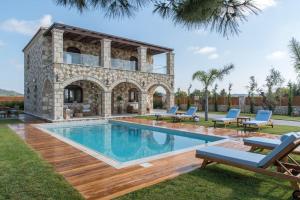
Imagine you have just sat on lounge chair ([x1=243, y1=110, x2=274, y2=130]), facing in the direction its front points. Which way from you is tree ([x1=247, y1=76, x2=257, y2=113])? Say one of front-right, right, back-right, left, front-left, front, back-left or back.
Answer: back-right

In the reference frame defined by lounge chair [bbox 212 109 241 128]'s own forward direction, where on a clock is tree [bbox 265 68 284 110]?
The tree is roughly at 5 o'clock from the lounge chair.

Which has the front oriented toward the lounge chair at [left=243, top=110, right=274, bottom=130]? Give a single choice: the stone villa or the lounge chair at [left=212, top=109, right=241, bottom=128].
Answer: the stone villa

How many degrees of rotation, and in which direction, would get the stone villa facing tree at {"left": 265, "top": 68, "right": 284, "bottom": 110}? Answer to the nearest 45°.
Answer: approximately 45° to its left

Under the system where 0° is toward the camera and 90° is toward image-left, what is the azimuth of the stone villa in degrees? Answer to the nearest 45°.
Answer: approximately 315°
